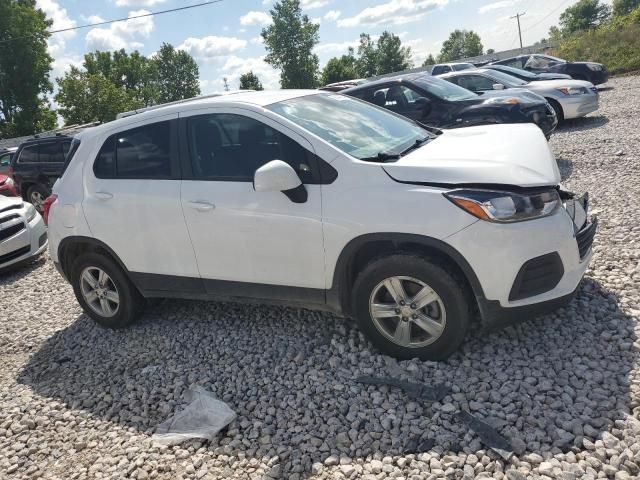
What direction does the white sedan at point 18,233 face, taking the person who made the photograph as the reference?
facing the viewer and to the right of the viewer

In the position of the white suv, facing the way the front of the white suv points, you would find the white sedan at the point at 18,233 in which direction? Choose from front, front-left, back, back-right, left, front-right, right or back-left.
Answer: back

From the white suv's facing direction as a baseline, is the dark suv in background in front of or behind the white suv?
behind

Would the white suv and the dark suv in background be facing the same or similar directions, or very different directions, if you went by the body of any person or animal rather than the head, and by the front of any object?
same or similar directions

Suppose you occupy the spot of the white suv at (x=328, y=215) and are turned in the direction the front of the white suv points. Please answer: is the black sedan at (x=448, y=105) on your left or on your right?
on your left

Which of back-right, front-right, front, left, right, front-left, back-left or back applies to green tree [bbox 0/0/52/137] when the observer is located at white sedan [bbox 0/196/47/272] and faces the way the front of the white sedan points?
back-left

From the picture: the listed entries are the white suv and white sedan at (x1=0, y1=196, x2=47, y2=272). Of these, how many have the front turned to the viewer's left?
0

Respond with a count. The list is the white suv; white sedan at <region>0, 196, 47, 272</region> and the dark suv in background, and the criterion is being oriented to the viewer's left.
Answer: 0
